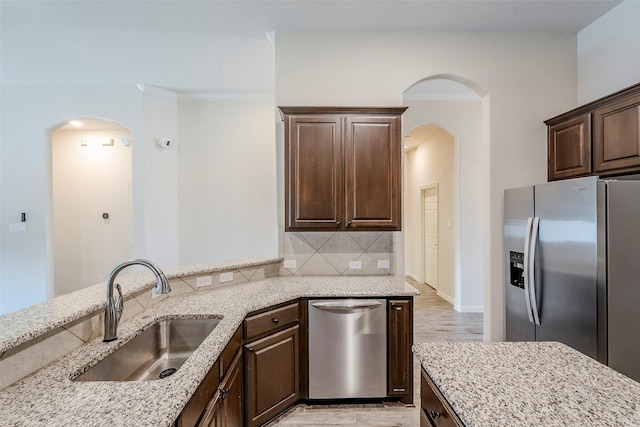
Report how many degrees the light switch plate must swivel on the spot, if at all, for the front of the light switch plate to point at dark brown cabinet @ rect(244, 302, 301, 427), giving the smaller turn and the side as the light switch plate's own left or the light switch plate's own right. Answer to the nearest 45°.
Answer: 0° — it already faces it

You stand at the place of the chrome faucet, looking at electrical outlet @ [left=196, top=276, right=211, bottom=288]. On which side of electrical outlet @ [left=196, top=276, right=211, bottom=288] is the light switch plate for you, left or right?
left

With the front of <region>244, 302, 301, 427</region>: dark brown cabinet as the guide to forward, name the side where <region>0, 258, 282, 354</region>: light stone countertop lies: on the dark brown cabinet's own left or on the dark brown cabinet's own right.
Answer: on the dark brown cabinet's own right

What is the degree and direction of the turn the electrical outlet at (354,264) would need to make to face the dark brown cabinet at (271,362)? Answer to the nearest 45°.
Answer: approximately 45° to its right

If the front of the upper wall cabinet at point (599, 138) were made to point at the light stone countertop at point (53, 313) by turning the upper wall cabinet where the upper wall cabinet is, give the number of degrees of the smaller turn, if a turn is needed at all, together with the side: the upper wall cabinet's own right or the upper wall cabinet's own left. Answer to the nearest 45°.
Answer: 0° — it already faces it

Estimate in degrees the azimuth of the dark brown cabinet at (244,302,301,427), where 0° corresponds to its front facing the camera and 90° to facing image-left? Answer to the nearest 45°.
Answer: approximately 315°

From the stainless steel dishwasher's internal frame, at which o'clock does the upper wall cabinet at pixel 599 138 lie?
The upper wall cabinet is roughly at 9 o'clock from the stainless steel dishwasher.
